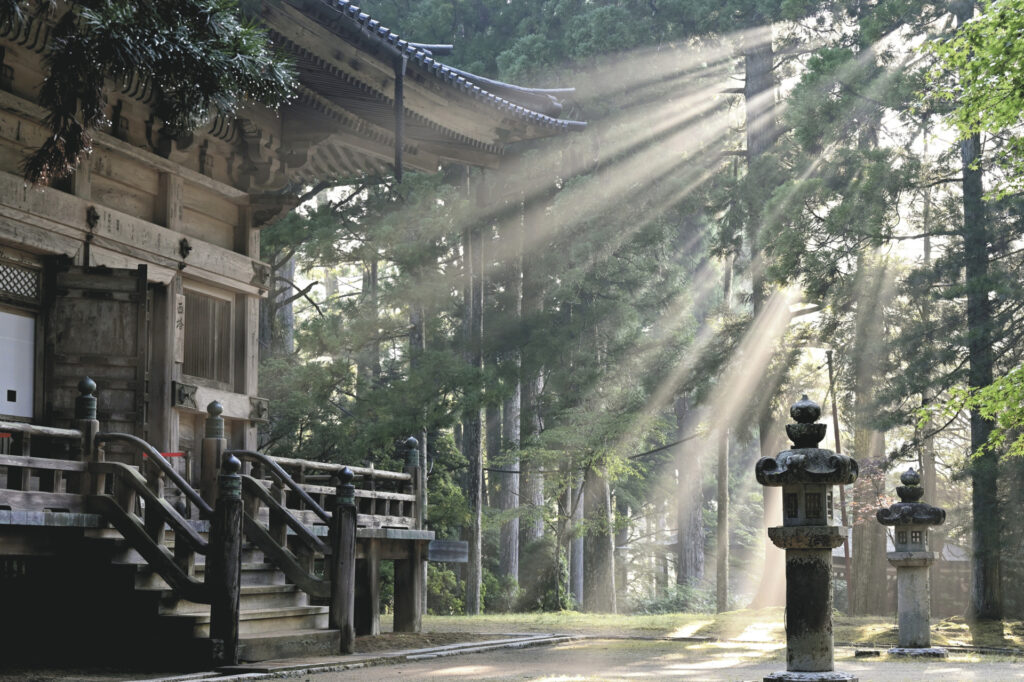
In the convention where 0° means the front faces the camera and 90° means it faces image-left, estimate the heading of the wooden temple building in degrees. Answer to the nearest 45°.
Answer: approximately 315°

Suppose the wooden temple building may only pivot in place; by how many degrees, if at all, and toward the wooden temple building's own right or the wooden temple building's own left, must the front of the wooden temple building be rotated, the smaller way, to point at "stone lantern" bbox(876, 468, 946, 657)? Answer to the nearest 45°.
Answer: approximately 45° to the wooden temple building's own left

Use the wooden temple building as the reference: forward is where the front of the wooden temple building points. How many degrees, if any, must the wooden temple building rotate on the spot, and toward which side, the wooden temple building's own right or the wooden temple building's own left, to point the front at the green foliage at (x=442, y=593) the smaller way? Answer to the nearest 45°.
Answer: approximately 135° to the wooden temple building's own left

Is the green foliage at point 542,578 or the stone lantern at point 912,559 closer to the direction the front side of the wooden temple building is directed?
the stone lantern
